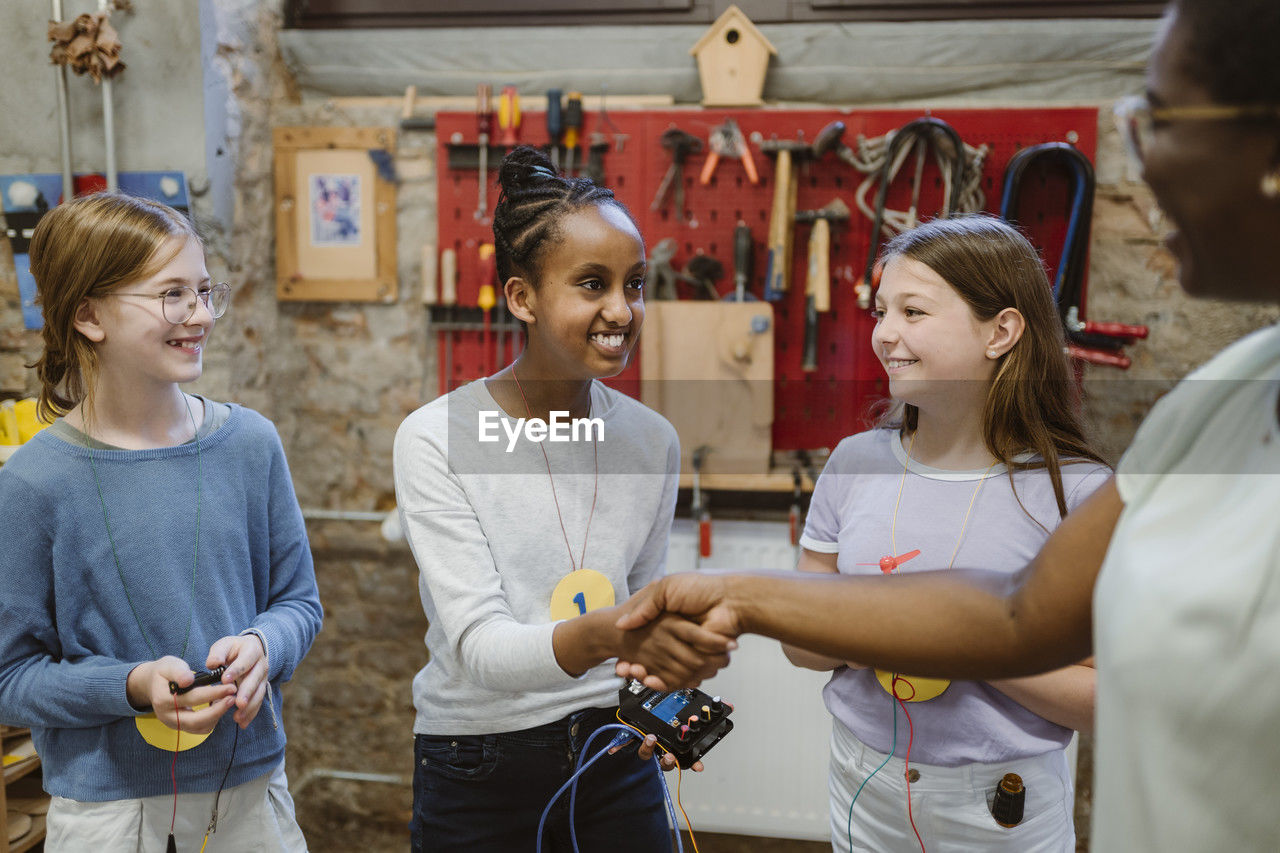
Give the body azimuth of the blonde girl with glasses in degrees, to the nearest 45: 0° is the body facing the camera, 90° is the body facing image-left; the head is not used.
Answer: approximately 315°

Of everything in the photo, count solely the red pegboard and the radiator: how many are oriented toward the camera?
2

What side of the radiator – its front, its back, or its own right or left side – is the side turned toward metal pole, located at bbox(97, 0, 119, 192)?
right

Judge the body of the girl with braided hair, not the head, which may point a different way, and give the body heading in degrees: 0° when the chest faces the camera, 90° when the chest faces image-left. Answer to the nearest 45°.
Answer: approximately 315°

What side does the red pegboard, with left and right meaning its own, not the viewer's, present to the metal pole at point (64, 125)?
right

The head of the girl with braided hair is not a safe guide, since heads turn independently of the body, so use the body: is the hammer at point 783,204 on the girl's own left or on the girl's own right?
on the girl's own left

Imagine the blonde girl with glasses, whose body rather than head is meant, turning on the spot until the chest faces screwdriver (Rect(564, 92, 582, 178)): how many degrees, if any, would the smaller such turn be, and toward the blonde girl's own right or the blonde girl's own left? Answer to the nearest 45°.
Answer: approximately 90° to the blonde girl's own left

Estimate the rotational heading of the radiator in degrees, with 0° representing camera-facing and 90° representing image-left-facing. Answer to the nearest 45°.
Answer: approximately 0°
